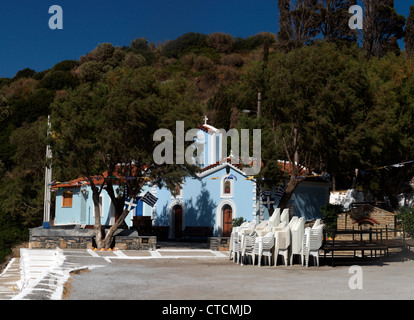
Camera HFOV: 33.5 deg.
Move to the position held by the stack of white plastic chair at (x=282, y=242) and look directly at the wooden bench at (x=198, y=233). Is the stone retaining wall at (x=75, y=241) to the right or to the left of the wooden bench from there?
left

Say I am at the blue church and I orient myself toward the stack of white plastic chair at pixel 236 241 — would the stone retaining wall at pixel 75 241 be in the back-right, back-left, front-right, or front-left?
front-right

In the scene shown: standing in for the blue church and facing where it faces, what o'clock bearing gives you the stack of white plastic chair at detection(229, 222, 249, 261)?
The stack of white plastic chair is roughly at 12 o'clock from the blue church.

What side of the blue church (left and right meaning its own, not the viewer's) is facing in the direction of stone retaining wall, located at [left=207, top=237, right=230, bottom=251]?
front

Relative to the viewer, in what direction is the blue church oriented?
toward the camera

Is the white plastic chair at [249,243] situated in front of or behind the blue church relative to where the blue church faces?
in front

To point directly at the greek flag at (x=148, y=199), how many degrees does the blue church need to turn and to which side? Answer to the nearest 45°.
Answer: approximately 45° to its right

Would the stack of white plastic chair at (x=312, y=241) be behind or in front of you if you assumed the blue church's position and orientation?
in front

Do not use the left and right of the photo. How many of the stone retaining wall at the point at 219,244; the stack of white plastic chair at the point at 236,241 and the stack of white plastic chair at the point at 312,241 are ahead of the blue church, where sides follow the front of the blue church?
3

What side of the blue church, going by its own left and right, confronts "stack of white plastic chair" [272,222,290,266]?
front
